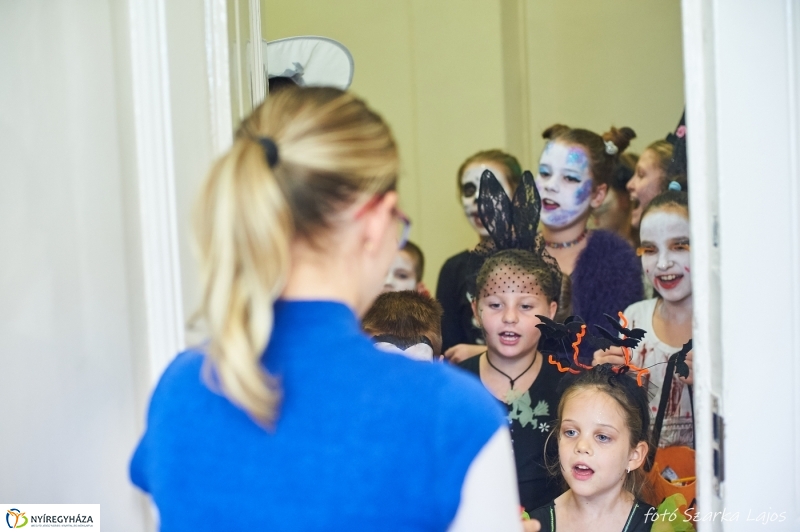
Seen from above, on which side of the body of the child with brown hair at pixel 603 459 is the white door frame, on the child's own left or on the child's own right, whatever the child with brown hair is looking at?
on the child's own left

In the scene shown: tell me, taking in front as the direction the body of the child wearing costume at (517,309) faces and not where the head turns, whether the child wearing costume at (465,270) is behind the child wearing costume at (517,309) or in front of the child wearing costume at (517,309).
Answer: behind

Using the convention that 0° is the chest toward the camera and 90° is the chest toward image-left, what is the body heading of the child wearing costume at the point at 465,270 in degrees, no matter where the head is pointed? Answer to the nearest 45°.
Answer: approximately 45°

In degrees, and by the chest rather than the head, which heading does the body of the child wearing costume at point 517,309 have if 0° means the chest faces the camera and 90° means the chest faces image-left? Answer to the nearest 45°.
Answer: approximately 0°

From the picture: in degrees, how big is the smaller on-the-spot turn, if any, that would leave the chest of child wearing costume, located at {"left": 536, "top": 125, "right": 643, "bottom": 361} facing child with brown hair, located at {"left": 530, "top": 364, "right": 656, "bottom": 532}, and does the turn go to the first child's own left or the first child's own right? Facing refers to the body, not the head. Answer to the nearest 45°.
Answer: approximately 45° to the first child's own left
